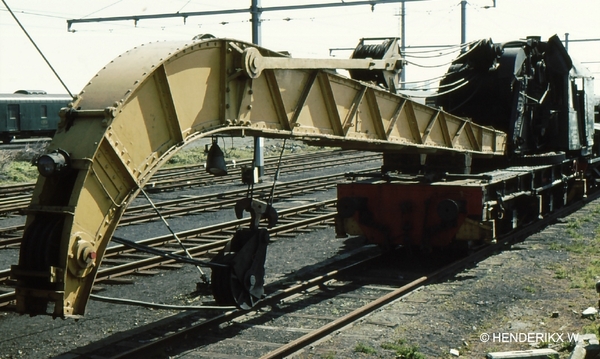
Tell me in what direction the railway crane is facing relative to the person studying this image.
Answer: facing the viewer and to the left of the viewer

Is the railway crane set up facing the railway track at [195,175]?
no
